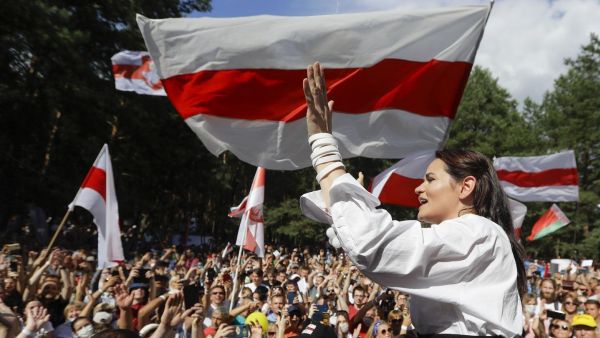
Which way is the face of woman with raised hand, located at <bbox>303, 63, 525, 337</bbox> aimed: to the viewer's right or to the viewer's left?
to the viewer's left

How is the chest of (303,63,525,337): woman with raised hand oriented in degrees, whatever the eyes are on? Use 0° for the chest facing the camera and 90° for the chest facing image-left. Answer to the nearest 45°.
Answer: approximately 90°

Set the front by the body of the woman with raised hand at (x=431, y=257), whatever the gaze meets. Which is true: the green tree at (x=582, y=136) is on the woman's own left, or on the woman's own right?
on the woman's own right

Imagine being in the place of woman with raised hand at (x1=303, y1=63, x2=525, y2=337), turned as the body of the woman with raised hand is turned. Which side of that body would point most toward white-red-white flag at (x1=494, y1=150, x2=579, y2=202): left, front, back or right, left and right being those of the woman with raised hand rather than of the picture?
right

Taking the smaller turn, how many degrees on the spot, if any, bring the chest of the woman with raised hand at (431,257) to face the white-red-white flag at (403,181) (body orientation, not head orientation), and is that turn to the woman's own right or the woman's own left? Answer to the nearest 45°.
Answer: approximately 90° to the woman's own right
